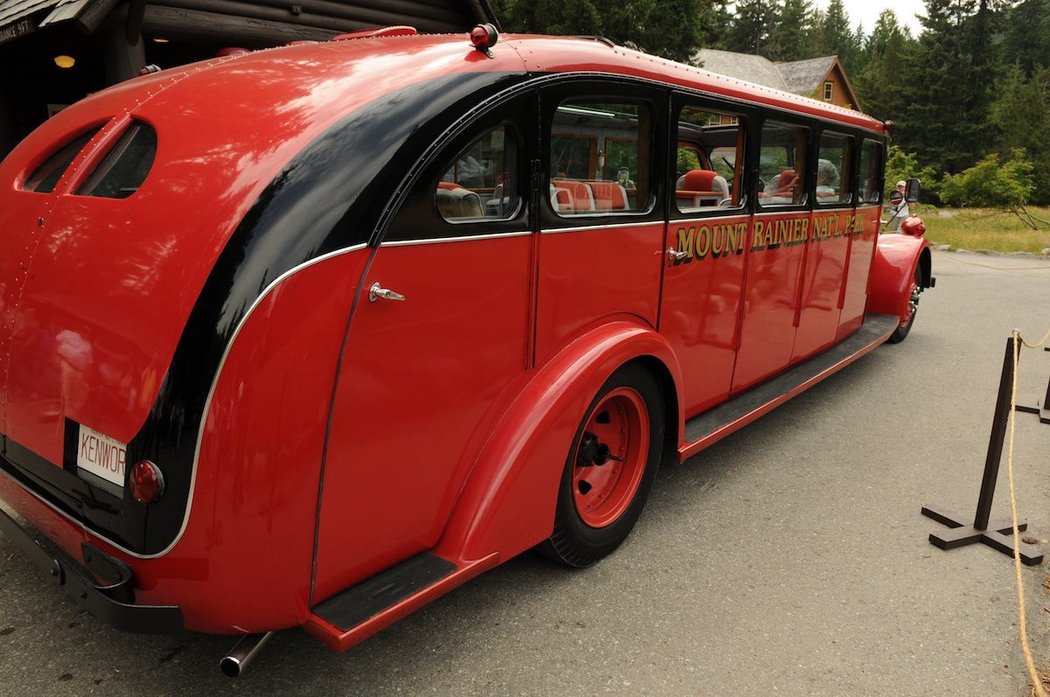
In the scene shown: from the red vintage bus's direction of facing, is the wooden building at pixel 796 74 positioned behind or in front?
in front

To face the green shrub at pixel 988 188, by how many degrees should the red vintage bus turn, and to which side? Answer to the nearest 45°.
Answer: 0° — it already faces it

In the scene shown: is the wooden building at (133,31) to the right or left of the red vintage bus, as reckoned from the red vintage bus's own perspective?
on its left

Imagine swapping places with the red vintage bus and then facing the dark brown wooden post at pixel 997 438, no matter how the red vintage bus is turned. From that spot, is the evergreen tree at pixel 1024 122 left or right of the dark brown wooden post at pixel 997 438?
left

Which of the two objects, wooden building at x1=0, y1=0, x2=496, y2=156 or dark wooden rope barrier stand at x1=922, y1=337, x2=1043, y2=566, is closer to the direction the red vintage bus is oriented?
the dark wooden rope barrier stand

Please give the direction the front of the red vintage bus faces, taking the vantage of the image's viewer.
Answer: facing away from the viewer and to the right of the viewer

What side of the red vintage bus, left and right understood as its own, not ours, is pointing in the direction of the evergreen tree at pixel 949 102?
front

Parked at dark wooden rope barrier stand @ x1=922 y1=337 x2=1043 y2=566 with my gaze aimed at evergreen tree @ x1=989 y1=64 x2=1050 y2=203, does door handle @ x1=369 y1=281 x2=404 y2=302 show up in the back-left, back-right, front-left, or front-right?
back-left
